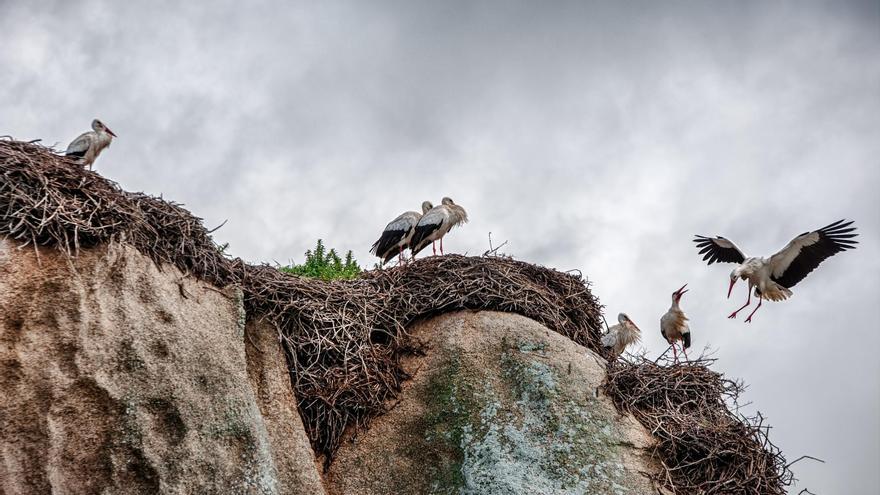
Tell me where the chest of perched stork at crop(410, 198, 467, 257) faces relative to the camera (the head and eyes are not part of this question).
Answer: to the viewer's right

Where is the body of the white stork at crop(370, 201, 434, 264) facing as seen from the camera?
to the viewer's right

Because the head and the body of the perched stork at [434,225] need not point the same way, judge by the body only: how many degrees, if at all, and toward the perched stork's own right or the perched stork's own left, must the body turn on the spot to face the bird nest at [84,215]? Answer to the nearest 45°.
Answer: approximately 135° to the perched stork's own right

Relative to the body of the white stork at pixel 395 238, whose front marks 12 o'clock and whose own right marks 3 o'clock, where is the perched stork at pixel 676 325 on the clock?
The perched stork is roughly at 11 o'clock from the white stork.

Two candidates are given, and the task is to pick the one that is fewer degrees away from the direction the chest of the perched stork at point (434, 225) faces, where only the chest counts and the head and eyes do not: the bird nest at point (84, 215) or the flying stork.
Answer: the flying stork

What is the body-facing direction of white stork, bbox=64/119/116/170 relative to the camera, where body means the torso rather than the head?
to the viewer's right

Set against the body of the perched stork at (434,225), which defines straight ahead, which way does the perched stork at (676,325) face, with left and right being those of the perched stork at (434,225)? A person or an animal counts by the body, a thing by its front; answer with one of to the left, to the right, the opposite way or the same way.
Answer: to the right
